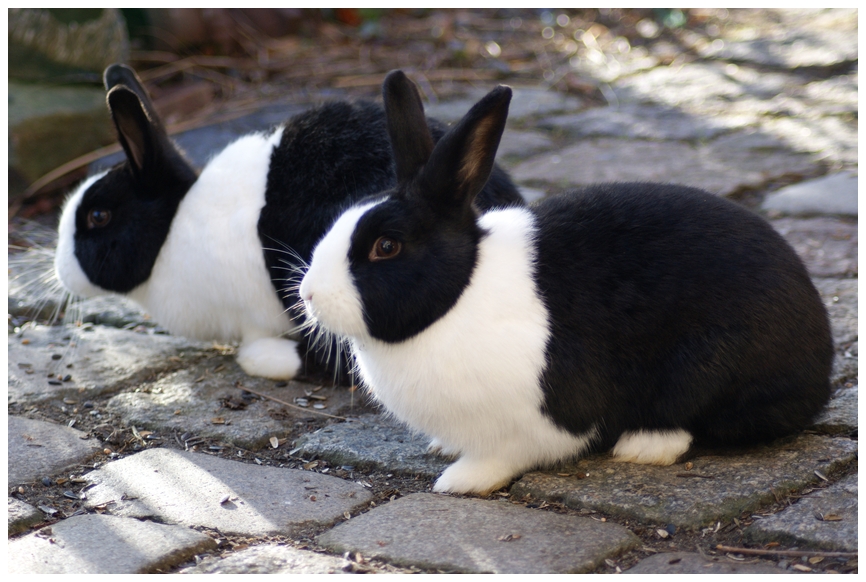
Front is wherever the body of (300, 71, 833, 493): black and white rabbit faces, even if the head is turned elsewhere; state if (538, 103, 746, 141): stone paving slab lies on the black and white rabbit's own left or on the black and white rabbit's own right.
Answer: on the black and white rabbit's own right

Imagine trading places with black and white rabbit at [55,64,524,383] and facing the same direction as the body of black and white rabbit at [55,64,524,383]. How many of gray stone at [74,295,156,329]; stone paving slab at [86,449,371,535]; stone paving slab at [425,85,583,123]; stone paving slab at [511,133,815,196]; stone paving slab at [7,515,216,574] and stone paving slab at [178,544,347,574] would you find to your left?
3

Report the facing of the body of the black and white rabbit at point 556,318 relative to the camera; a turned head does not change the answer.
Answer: to the viewer's left

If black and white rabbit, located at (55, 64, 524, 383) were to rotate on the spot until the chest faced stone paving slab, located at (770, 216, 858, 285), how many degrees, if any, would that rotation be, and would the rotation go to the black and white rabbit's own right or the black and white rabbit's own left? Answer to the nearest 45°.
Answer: approximately 180°

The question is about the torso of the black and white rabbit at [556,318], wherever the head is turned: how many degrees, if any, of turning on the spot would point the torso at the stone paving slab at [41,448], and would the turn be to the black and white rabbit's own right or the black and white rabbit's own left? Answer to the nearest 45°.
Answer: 0° — it already faces it

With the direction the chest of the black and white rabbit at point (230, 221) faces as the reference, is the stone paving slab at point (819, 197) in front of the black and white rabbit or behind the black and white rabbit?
behind

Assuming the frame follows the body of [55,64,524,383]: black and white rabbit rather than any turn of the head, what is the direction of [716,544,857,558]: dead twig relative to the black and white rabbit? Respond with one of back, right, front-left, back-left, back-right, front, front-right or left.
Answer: back-left

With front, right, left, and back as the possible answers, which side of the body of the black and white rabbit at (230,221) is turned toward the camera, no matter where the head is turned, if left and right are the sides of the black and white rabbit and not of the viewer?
left

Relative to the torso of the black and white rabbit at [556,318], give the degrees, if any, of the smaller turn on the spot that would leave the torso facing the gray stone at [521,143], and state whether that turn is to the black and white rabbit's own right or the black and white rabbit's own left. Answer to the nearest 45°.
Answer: approximately 90° to the black and white rabbit's own right

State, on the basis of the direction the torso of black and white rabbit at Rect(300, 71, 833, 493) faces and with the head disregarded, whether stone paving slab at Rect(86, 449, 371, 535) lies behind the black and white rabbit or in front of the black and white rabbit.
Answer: in front

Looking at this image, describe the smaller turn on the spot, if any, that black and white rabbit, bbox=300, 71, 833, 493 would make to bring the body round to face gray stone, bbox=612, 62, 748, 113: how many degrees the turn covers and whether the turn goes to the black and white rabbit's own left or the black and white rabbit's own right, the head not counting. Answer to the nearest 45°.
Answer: approximately 90° to the black and white rabbit's own right

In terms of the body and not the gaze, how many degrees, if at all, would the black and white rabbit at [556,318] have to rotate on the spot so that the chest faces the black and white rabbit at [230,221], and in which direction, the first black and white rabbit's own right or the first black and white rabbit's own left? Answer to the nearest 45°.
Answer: approximately 45° to the first black and white rabbit's own right

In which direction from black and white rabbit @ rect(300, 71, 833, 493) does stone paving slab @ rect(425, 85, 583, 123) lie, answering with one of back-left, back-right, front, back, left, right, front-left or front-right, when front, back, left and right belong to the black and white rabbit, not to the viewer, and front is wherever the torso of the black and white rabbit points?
right
